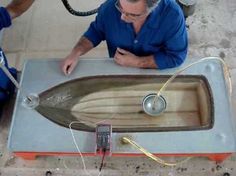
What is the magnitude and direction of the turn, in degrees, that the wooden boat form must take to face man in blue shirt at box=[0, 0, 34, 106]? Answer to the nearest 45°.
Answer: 0° — it already faces them

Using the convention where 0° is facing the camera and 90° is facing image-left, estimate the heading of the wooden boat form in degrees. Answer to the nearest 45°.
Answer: approximately 90°
